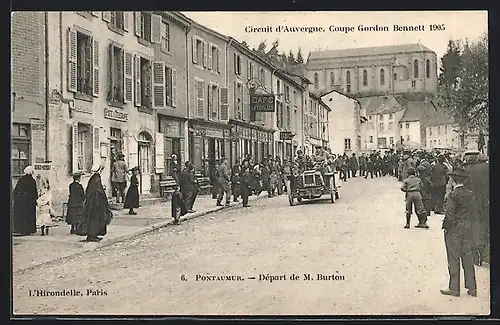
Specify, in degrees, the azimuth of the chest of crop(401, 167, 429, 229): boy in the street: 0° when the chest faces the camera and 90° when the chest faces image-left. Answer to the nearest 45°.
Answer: approximately 135°

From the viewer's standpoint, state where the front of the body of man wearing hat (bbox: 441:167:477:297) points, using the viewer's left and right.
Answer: facing away from the viewer and to the left of the viewer

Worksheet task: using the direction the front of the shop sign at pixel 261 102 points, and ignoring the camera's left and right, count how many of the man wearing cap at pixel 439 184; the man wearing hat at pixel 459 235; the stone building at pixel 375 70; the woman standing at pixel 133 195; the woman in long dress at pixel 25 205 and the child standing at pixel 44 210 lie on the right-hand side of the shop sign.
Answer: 3

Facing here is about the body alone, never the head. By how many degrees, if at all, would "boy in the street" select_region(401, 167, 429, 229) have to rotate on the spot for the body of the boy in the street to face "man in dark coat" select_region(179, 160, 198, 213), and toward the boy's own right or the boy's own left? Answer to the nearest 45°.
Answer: approximately 45° to the boy's own left

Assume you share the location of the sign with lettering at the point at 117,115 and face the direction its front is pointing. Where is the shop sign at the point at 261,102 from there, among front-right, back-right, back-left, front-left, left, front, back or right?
front-left
